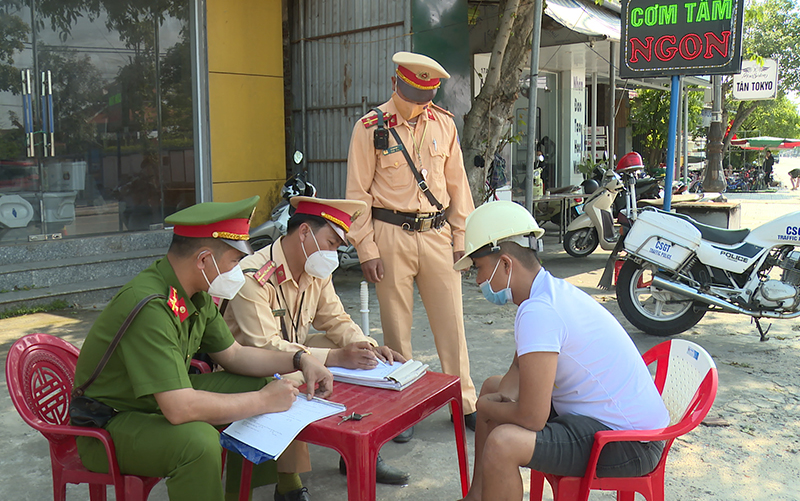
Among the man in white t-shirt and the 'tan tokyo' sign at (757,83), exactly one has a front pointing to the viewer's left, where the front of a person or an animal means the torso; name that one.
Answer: the man in white t-shirt

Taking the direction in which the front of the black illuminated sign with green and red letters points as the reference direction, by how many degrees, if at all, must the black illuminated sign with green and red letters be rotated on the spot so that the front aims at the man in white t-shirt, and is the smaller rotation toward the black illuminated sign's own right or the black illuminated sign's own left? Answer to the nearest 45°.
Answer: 0° — it already faces them

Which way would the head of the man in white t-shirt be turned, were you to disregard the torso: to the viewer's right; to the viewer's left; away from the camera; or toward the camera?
to the viewer's left

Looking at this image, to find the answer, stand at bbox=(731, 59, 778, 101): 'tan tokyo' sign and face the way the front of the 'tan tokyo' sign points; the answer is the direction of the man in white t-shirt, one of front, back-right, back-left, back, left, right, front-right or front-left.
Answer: front

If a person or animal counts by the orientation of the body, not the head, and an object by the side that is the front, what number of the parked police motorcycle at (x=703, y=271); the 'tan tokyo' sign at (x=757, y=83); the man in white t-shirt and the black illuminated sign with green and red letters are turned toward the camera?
2

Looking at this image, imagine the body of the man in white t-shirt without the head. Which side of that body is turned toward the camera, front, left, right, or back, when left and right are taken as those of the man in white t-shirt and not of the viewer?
left

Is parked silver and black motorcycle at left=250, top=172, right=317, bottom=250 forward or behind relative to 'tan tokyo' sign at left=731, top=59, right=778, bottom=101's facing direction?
forward

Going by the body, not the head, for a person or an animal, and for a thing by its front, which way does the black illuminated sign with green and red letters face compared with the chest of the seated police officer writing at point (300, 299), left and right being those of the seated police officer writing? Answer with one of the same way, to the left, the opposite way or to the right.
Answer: to the right

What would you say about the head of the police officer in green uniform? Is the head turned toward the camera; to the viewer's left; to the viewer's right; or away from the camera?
to the viewer's right
